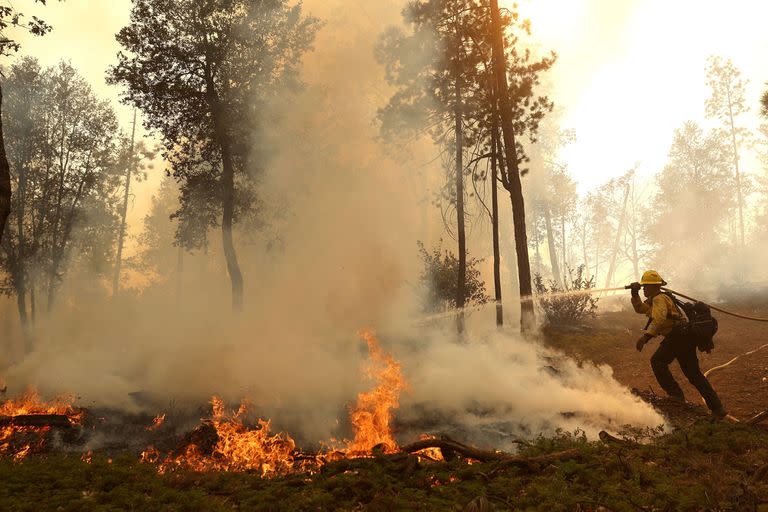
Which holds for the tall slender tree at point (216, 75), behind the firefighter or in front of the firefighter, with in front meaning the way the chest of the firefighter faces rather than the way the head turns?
in front

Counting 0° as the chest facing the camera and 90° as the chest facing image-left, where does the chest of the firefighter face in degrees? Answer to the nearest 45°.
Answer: approximately 90°

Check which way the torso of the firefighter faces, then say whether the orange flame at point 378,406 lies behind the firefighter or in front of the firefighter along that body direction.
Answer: in front

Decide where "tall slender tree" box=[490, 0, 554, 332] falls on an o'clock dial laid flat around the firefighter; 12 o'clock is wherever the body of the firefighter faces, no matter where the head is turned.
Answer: The tall slender tree is roughly at 2 o'clock from the firefighter.

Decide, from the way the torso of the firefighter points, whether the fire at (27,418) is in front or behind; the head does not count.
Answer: in front

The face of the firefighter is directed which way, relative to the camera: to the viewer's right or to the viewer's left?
to the viewer's left

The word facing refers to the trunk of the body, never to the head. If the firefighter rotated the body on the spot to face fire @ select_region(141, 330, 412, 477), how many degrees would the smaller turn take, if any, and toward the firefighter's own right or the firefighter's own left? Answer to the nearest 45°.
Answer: approximately 45° to the firefighter's own left
